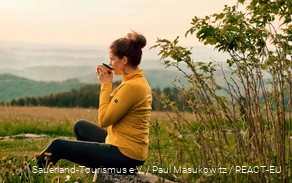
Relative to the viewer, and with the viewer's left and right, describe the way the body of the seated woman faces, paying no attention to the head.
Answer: facing to the left of the viewer

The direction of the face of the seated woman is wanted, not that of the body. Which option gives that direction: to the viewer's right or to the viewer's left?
to the viewer's left

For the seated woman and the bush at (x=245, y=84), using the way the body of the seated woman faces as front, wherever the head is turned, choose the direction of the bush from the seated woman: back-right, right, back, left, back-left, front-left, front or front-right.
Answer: back-left
